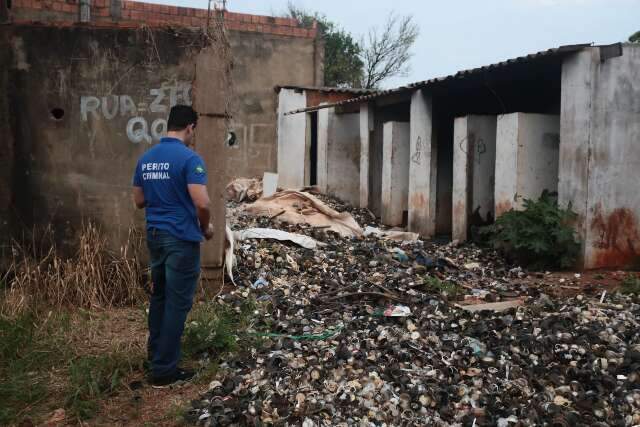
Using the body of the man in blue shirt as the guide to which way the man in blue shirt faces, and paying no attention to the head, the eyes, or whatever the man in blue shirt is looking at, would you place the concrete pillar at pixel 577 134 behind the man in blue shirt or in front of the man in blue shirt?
in front

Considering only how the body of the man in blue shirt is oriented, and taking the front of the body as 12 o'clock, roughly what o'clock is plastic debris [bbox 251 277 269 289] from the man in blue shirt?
The plastic debris is roughly at 11 o'clock from the man in blue shirt.

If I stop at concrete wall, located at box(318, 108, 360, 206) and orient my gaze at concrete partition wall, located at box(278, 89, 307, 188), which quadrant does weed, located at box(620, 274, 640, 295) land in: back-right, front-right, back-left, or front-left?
back-left

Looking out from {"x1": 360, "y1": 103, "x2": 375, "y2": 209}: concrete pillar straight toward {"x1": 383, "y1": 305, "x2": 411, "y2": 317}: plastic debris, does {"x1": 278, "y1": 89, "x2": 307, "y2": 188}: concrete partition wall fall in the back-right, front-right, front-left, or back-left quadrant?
back-right

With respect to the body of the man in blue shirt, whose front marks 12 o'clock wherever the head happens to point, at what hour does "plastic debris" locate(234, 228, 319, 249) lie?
The plastic debris is roughly at 11 o'clock from the man in blue shirt.

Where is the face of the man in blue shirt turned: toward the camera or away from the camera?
away from the camera

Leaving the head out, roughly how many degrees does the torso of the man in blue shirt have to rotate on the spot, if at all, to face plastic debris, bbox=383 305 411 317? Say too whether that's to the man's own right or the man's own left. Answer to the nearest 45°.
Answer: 0° — they already face it

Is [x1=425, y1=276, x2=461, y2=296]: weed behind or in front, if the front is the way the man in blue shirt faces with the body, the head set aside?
in front

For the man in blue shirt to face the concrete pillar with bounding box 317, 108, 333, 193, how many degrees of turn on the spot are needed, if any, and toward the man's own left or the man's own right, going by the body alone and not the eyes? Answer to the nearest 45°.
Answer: approximately 45° to the man's own left

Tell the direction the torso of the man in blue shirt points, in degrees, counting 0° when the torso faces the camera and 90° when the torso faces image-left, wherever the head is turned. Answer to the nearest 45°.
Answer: approximately 225°

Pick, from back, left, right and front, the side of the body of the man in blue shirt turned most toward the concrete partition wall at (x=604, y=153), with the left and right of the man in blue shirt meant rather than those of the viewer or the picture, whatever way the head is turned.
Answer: front

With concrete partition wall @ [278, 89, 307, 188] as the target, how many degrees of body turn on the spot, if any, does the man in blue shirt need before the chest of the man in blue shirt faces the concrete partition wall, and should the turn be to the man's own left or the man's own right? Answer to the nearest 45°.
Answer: approximately 45° to the man's own left

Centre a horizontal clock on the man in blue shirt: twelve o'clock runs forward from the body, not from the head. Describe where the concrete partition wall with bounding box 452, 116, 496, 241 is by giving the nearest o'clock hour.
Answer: The concrete partition wall is roughly at 12 o'clock from the man in blue shirt.
